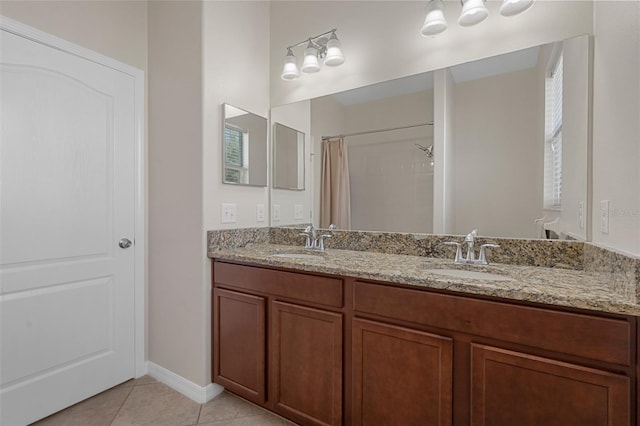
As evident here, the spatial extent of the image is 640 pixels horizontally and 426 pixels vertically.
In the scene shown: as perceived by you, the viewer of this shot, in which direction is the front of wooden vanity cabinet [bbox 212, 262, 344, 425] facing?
facing the viewer and to the left of the viewer

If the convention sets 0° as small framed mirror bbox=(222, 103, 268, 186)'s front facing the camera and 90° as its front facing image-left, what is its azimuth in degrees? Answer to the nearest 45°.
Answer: approximately 315°

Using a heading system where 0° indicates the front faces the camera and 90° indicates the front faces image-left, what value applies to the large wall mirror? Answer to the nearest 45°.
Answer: approximately 45°

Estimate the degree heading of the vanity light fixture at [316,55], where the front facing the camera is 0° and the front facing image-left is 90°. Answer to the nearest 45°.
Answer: approximately 45°

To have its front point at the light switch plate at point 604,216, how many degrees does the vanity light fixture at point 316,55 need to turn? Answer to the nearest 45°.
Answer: approximately 90° to its left

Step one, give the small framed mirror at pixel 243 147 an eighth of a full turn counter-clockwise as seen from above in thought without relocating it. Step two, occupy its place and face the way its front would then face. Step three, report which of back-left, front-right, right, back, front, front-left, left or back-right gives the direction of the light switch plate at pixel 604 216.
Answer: front-right
